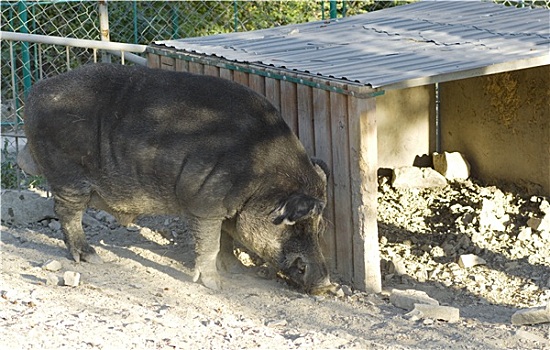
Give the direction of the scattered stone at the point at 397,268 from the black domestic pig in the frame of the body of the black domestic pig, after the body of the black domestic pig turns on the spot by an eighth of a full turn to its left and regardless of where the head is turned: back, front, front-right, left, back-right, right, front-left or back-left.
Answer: front

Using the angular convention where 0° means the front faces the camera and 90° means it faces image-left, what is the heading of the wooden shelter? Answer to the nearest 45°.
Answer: approximately 315°

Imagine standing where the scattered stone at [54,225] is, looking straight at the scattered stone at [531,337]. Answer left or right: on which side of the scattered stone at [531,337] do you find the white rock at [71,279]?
right

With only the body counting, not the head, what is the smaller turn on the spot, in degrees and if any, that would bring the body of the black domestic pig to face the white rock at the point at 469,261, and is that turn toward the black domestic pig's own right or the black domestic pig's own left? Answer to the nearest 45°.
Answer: approximately 45° to the black domestic pig's own left

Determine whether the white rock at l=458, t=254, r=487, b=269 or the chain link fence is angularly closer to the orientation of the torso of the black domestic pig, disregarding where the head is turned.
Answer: the white rock

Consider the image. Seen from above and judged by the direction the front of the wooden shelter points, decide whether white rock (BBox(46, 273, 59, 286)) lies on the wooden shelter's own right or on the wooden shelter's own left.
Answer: on the wooden shelter's own right

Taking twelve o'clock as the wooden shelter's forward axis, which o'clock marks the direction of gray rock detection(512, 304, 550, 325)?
The gray rock is roughly at 1 o'clock from the wooden shelter.

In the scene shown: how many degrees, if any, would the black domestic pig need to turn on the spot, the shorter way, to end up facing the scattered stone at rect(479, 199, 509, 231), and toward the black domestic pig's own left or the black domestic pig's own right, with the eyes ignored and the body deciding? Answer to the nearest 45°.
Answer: approximately 45° to the black domestic pig's own left

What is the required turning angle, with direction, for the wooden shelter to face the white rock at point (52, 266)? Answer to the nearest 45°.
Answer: approximately 90° to its right

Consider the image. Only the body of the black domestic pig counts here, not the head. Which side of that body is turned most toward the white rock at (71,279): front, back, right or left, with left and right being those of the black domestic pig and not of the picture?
right

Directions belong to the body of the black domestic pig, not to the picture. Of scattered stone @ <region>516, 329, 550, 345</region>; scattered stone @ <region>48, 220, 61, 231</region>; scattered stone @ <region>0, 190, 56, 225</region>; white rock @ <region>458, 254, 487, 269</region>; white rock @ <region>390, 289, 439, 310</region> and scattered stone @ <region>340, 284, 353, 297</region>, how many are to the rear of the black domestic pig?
2

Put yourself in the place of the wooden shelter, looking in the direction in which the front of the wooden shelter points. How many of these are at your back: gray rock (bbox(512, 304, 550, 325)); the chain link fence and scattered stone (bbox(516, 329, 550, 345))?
1

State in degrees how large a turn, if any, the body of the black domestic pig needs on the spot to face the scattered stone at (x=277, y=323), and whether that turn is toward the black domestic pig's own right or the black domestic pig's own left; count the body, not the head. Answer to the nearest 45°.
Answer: approximately 45° to the black domestic pig's own right

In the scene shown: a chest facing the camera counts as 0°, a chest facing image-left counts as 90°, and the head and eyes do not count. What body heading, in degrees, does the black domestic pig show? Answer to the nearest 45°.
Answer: approximately 315°

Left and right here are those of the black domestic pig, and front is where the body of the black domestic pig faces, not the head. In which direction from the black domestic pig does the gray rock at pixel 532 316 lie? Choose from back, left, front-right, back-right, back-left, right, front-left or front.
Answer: front
